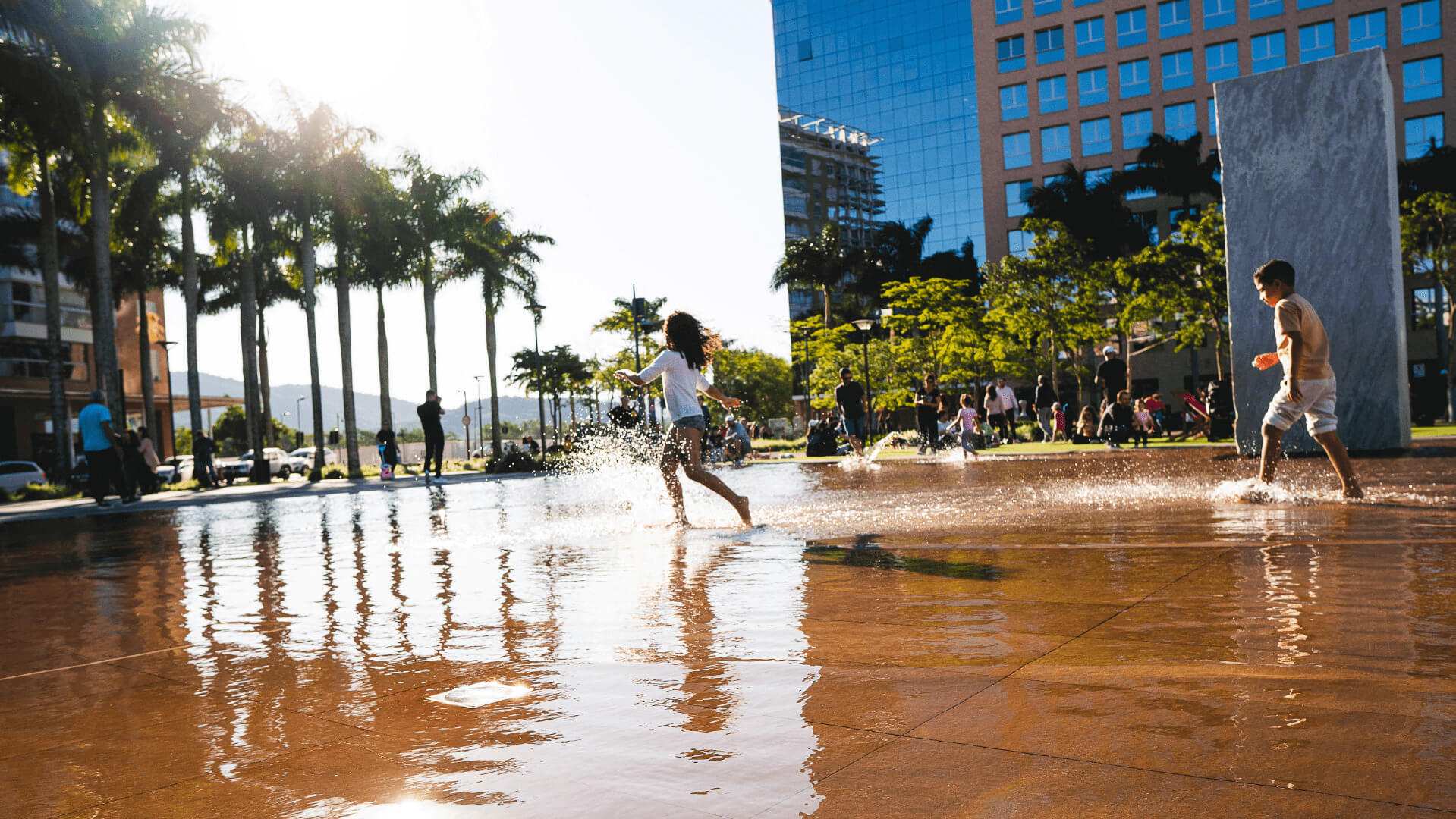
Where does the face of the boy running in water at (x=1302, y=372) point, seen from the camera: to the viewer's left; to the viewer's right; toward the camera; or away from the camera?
to the viewer's left

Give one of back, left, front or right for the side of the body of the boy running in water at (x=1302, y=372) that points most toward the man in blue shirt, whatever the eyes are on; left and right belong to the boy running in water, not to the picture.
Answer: front

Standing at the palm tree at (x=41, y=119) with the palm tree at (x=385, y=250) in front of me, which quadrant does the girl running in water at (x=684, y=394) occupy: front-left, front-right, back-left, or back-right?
back-right

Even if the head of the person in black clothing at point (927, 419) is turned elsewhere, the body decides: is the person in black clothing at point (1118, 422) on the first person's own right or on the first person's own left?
on the first person's own left

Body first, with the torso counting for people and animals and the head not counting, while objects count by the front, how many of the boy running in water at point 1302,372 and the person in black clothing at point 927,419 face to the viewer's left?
1

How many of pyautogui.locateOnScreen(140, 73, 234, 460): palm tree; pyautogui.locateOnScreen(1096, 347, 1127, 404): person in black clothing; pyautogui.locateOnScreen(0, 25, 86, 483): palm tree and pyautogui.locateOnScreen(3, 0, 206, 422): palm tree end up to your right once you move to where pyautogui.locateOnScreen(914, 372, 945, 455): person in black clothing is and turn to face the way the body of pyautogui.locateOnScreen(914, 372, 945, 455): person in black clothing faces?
3

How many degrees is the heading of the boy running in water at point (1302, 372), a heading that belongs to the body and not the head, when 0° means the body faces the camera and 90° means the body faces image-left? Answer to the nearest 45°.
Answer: approximately 90°

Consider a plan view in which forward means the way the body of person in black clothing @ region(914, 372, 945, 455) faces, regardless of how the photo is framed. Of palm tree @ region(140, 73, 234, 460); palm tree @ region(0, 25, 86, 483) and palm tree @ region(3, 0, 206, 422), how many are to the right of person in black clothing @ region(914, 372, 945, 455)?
3

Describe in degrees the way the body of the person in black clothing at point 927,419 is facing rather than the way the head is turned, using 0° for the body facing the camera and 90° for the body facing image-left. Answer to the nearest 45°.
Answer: approximately 0°

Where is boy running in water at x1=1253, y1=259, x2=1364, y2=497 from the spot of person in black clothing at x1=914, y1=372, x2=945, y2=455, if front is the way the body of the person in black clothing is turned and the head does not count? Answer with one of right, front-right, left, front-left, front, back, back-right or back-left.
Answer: front

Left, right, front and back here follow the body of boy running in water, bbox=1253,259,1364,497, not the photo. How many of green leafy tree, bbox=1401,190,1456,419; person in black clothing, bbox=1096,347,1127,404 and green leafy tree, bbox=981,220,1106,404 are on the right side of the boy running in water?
3

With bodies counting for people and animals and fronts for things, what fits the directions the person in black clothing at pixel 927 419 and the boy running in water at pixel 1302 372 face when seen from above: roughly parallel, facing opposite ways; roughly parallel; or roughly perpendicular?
roughly perpendicular
